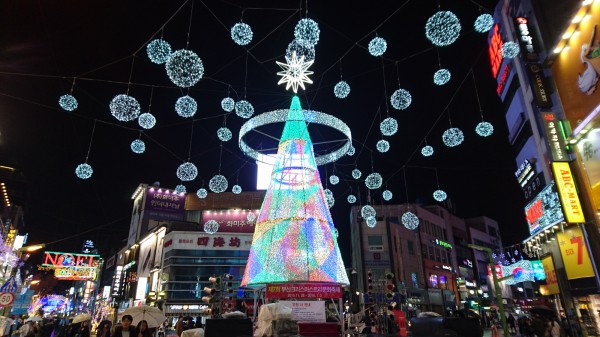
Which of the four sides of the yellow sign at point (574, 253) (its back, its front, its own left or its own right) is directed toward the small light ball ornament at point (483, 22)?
front

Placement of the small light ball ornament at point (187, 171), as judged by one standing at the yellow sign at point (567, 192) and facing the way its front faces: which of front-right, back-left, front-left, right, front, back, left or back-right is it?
front-right

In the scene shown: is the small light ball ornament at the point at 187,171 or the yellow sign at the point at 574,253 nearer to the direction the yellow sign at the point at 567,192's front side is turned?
the small light ball ornament

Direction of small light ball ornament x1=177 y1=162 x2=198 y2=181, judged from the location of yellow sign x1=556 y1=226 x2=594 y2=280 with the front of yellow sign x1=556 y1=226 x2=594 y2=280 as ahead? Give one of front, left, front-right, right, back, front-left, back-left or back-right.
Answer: front-right

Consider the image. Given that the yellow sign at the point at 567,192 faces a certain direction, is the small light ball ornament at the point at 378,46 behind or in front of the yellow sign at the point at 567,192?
in front

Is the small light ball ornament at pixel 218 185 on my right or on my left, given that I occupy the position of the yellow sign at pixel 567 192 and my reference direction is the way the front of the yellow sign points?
on my right

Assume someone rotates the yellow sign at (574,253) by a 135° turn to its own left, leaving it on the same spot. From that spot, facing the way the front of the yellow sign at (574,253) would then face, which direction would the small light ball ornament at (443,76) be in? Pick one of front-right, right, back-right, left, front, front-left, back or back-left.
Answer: back-right

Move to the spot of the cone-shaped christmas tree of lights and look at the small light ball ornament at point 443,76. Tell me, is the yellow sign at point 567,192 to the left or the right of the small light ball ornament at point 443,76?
left

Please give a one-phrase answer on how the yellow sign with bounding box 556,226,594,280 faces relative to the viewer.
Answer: facing the viewer

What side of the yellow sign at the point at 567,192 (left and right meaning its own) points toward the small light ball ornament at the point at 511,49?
front
